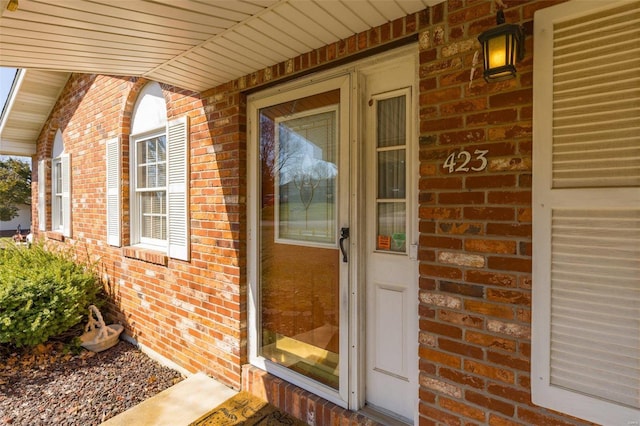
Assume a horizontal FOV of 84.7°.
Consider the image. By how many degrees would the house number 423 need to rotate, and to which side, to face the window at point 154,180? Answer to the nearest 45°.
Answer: approximately 90° to its right

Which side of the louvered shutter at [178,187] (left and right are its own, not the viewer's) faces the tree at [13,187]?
right

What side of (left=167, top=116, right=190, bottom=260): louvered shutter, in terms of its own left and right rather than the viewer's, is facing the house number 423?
left

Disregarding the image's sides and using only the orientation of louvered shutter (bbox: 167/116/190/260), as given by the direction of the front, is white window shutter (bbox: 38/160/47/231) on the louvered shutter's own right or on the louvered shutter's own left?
on the louvered shutter's own right

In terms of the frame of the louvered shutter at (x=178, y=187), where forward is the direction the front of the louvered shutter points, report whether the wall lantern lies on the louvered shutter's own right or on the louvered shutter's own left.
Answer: on the louvered shutter's own left

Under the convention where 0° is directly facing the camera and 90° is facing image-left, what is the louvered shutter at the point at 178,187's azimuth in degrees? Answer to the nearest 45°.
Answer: approximately 45°

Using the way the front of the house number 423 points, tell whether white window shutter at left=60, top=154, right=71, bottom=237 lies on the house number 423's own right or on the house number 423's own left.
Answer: on the house number 423's own right

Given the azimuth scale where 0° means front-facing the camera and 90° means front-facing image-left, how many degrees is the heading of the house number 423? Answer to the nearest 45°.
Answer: approximately 0°

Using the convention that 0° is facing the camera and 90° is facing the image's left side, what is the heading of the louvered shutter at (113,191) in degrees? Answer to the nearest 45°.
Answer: approximately 45°

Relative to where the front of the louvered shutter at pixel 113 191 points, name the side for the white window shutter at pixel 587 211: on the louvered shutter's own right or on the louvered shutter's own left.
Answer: on the louvered shutter's own left

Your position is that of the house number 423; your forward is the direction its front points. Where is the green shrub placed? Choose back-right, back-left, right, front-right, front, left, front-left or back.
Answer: right

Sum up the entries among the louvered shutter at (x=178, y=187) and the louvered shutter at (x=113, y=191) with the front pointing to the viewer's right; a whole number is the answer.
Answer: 0
